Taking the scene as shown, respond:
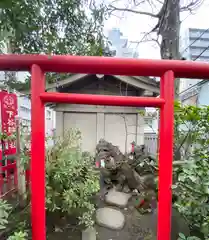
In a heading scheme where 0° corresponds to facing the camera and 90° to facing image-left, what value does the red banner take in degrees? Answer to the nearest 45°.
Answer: approximately 0°

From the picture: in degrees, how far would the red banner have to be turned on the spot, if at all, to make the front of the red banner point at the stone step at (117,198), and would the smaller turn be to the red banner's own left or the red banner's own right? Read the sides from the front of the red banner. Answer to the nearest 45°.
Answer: approximately 45° to the red banner's own left
